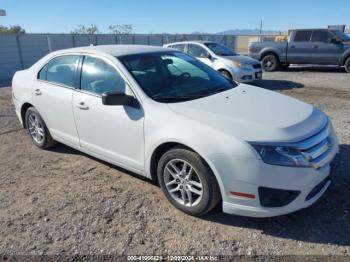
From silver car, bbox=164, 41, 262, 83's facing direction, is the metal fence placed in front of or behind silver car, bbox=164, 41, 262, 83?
behind

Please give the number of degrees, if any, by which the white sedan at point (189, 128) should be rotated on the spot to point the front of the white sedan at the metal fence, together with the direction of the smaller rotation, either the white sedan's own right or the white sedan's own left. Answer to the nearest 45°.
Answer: approximately 180°

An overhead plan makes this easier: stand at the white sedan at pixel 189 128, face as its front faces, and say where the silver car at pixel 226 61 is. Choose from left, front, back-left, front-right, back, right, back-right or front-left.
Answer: back-left

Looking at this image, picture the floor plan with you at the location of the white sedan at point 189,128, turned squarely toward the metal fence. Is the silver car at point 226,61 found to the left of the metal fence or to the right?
right

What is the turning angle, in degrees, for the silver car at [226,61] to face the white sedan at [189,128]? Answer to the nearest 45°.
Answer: approximately 45° to its right

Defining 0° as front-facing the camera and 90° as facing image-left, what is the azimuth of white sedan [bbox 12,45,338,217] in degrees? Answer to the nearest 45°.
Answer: approximately 315°

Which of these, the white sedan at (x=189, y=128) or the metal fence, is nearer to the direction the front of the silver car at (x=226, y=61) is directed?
the white sedan
